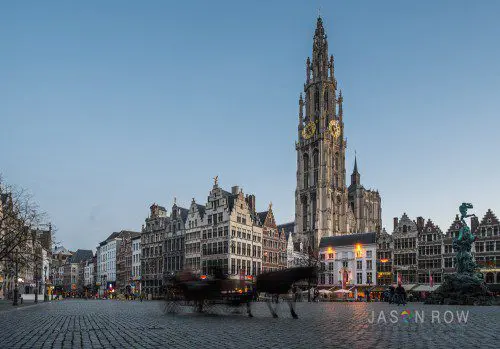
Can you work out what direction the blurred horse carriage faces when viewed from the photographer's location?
facing to the right of the viewer
